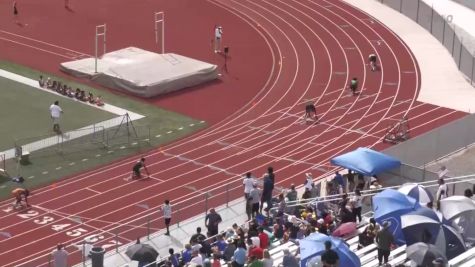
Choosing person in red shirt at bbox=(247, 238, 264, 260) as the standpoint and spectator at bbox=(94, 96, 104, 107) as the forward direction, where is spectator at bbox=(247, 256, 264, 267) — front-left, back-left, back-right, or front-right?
back-left

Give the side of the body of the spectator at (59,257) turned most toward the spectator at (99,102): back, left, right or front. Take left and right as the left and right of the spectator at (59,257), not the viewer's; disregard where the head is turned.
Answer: front

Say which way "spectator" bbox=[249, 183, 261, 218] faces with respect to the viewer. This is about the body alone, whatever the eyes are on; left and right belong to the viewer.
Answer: facing away from the viewer and to the left of the viewer

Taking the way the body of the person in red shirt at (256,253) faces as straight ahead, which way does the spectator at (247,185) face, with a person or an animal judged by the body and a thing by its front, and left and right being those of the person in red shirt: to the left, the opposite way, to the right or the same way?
the same way

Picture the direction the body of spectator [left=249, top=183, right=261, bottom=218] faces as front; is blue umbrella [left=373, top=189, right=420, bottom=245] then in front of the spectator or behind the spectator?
behind

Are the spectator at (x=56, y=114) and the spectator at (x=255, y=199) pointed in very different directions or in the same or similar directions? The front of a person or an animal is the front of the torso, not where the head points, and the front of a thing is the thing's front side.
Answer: very different directions

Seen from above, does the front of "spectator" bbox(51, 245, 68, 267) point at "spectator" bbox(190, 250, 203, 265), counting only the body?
no

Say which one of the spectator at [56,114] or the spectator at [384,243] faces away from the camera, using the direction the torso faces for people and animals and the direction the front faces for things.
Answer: the spectator at [384,243]

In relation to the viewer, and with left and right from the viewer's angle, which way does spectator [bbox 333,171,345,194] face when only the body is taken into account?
facing away from the viewer and to the left of the viewer

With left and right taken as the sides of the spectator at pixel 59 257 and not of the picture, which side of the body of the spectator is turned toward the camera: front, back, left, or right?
back

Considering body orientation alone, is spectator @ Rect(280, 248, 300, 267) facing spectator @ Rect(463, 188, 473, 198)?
no

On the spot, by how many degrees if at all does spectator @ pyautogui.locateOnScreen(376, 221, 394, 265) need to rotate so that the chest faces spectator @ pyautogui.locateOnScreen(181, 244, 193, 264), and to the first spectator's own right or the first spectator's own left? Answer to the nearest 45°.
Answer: approximately 90° to the first spectator's own left

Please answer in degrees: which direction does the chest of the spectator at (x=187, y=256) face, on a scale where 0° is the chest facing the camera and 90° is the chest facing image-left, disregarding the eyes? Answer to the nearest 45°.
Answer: approximately 135°
